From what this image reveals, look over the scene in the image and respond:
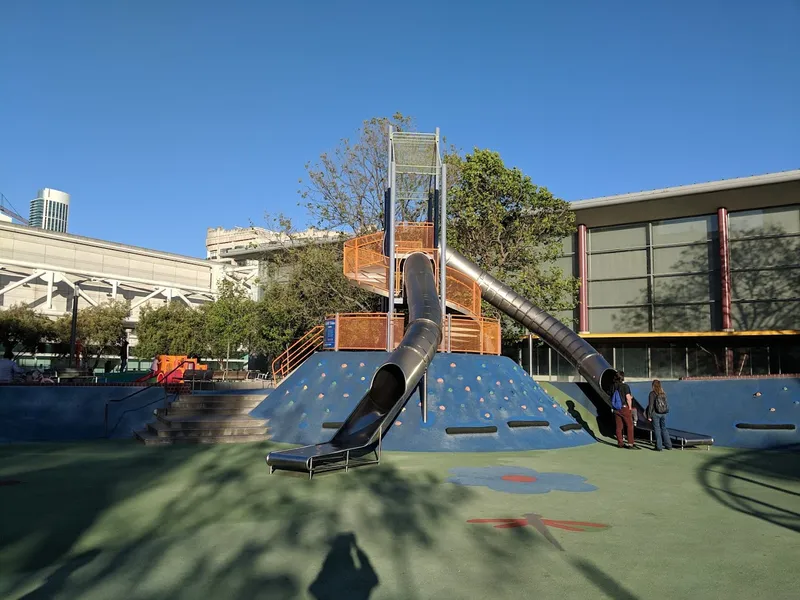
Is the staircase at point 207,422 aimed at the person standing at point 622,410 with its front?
no

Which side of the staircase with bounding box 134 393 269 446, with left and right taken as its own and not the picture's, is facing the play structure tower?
left

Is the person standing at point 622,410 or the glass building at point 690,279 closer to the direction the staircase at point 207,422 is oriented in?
the person standing

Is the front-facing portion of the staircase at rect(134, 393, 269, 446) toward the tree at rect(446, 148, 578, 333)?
no

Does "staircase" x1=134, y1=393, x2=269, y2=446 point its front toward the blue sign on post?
no

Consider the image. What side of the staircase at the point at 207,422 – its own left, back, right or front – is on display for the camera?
front

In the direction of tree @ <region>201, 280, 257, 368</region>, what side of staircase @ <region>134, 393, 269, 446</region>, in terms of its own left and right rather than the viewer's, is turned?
back

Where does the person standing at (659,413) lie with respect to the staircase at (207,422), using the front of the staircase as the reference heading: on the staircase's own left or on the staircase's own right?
on the staircase's own left

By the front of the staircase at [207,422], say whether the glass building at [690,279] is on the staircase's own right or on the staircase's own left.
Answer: on the staircase's own left

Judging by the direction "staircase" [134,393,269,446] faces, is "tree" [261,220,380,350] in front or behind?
behind
